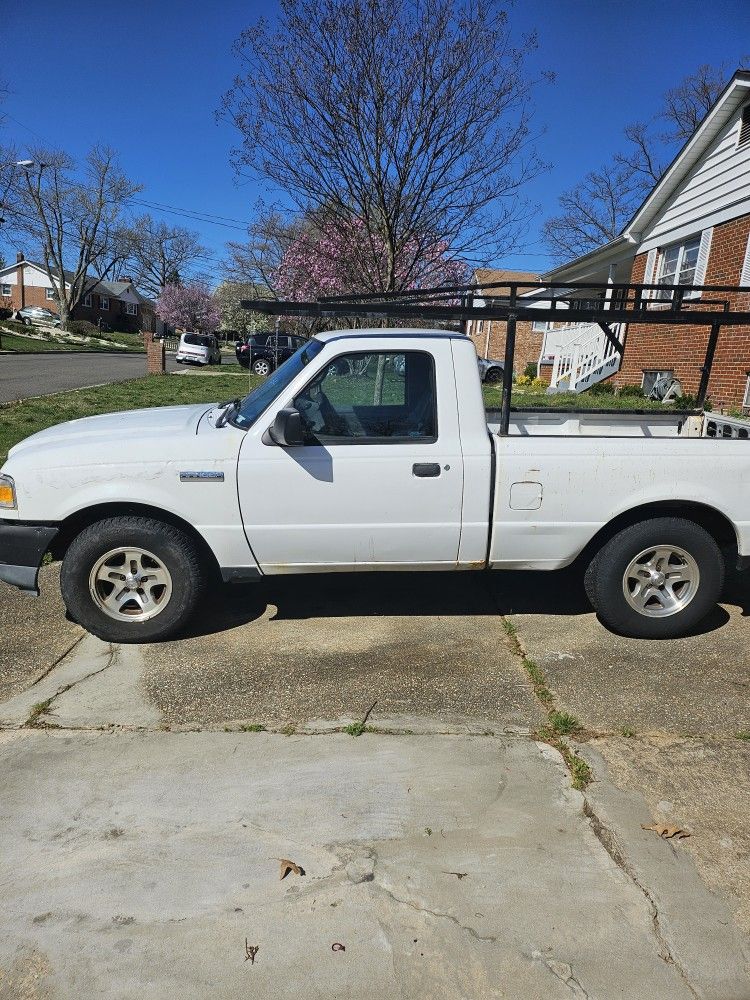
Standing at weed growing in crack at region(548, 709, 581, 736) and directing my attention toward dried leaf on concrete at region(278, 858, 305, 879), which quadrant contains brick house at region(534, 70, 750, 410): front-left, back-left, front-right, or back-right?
back-right

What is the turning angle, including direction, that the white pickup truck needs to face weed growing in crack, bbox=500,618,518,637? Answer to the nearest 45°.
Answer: approximately 180°

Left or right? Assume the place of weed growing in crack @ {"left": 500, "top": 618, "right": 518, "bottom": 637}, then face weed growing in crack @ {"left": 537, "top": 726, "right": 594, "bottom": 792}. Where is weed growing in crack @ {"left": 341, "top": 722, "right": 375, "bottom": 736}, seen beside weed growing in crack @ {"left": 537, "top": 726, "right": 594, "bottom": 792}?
right

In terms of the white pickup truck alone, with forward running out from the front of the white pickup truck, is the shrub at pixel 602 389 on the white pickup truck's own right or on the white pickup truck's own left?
on the white pickup truck's own right

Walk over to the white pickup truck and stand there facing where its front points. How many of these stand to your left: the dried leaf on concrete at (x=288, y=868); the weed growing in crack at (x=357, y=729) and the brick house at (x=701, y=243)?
2

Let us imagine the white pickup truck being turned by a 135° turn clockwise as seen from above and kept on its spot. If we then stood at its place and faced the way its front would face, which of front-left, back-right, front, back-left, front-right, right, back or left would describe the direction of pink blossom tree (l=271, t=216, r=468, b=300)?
front-left

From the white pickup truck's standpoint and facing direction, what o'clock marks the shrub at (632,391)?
The shrub is roughly at 4 o'clock from the white pickup truck.

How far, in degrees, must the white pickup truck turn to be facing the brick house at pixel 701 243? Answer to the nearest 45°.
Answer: approximately 135° to its right

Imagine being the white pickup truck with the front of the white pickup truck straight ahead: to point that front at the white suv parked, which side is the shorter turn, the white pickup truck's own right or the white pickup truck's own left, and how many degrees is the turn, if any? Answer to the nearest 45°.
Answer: approximately 90° to the white pickup truck's own right

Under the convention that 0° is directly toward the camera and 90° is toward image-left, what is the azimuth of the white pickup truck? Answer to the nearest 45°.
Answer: approximately 90°

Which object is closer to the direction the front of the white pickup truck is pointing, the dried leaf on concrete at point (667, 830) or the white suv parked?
the white suv parked

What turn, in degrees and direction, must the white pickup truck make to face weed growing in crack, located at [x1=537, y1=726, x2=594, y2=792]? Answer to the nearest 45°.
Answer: approximately 135° to its left

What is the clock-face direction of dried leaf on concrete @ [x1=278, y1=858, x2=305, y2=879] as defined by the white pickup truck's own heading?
The dried leaf on concrete is roughly at 9 o'clock from the white pickup truck.
